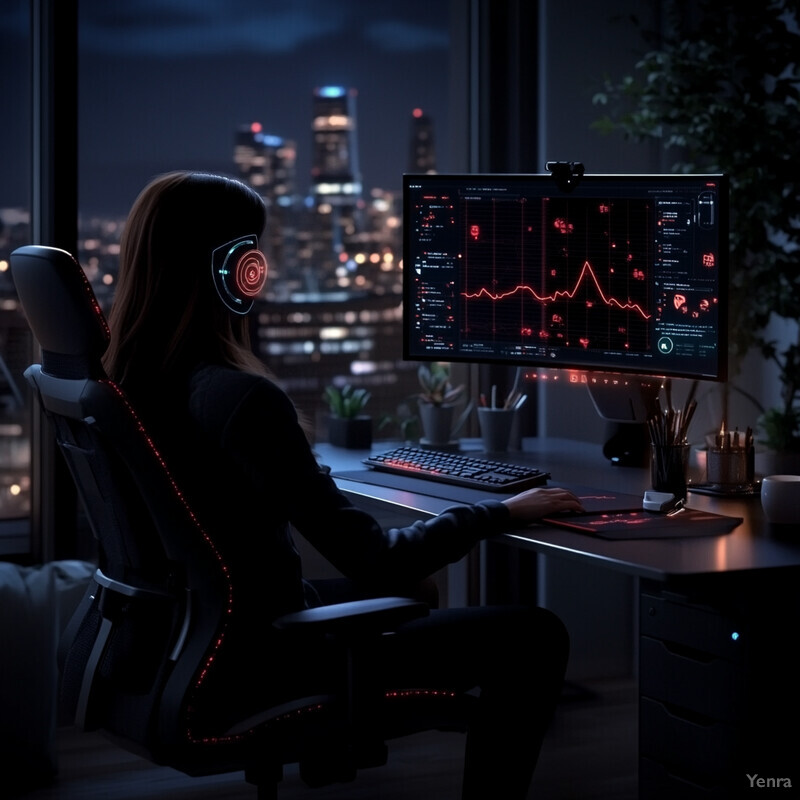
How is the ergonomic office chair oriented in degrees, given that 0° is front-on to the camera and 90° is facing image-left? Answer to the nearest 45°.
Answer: approximately 225°

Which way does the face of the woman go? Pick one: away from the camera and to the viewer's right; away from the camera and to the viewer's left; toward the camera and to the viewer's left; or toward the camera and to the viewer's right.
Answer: away from the camera and to the viewer's right

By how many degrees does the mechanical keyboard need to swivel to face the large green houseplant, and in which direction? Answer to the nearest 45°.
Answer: approximately 180°

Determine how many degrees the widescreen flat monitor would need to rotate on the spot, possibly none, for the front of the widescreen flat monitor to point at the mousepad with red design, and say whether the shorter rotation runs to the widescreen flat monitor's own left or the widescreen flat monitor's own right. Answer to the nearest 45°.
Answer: approximately 45° to the widescreen flat monitor's own left

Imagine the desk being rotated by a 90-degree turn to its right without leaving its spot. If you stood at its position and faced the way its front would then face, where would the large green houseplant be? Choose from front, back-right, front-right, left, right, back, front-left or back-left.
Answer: front-right

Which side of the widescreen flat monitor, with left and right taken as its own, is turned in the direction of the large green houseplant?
back

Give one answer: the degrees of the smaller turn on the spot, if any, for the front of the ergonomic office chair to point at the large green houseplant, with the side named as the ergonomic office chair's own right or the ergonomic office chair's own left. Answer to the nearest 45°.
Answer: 0° — it already faces it

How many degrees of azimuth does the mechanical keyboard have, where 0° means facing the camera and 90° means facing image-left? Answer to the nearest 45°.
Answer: approximately 45°

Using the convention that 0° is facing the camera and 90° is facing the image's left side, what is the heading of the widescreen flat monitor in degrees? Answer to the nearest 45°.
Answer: approximately 45°

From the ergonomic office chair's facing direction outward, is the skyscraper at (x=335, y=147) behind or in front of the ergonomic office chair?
in front

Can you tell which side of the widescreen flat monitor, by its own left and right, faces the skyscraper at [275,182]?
back
